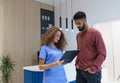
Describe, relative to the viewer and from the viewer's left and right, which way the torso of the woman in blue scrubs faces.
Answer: facing the viewer and to the right of the viewer
